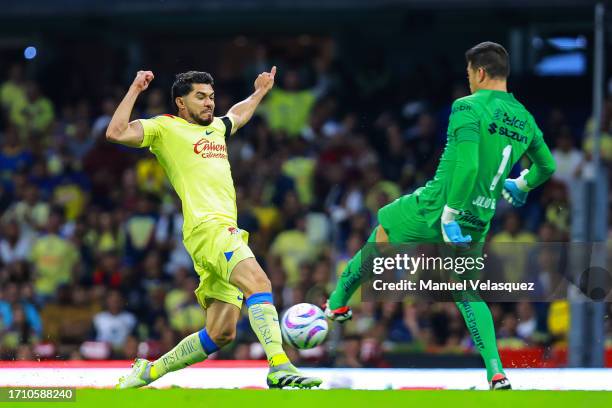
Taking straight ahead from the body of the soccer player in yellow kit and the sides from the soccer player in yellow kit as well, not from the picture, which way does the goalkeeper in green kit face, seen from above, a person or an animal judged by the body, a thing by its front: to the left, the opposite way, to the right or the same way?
the opposite way

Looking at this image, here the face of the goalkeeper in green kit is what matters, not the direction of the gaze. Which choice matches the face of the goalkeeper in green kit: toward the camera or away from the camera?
away from the camera

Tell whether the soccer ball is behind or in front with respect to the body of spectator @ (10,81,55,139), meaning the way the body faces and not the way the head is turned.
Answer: in front

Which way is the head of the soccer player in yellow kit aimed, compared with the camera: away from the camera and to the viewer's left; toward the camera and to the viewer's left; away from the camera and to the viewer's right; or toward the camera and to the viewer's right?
toward the camera and to the viewer's right

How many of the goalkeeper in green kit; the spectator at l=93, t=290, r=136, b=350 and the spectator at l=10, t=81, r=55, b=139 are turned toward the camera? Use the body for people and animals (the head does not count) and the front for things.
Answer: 2

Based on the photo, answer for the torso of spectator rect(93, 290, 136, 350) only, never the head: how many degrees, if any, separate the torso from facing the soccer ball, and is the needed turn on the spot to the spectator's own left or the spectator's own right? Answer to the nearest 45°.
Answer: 0° — they already face it

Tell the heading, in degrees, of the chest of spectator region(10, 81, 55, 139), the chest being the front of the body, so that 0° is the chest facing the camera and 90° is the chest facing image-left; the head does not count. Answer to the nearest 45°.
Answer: approximately 0°

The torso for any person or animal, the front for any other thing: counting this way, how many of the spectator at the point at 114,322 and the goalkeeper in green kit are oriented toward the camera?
1

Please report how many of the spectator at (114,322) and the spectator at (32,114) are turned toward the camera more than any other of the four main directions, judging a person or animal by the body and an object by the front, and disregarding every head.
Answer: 2
